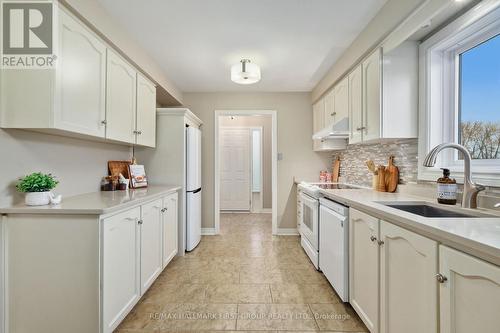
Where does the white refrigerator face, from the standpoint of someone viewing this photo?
facing to the right of the viewer

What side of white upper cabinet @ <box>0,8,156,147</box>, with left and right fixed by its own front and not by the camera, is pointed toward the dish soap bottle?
front

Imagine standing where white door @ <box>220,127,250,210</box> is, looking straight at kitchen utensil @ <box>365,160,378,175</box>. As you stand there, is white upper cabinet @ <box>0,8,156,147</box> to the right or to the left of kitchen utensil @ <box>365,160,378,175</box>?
right

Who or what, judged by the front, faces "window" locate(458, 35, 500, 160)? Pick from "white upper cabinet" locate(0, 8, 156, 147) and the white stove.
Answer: the white upper cabinet

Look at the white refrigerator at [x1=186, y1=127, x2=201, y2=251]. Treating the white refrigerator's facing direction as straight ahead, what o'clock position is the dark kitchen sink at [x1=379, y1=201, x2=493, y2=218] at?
The dark kitchen sink is roughly at 2 o'clock from the white refrigerator.

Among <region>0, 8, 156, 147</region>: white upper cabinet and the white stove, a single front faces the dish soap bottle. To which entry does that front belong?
the white upper cabinet

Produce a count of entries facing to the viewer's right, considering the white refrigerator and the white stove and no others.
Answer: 1

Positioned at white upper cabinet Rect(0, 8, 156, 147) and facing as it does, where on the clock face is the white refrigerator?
The white refrigerator is roughly at 9 o'clock from the white upper cabinet.

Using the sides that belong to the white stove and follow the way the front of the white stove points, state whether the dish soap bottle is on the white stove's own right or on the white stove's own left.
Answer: on the white stove's own left

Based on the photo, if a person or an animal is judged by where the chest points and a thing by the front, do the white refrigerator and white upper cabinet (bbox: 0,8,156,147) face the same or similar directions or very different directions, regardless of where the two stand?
same or similar directions

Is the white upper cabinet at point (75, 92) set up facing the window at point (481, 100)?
yes

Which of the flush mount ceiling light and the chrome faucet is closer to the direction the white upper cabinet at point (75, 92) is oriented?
the chrome faucet

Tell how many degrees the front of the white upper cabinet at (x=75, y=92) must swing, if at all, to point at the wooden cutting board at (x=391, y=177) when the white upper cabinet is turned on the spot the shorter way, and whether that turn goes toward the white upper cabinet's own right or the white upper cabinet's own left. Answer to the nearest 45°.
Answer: approximately 45° to the white upper cabinet's own left

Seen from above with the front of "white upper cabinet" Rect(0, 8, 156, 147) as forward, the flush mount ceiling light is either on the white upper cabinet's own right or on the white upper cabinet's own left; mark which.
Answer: on the white upper cabinet's own left

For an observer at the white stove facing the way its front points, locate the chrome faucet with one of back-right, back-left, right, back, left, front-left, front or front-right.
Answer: back-left
